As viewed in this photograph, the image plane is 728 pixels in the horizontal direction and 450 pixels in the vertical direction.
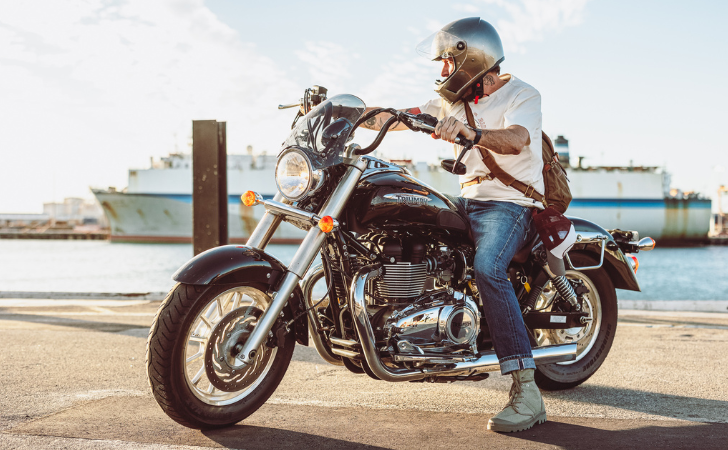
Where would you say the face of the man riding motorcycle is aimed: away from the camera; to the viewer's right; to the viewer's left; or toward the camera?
to the viewer's left

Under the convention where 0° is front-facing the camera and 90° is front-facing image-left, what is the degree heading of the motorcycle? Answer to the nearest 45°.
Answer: approximately 45°
